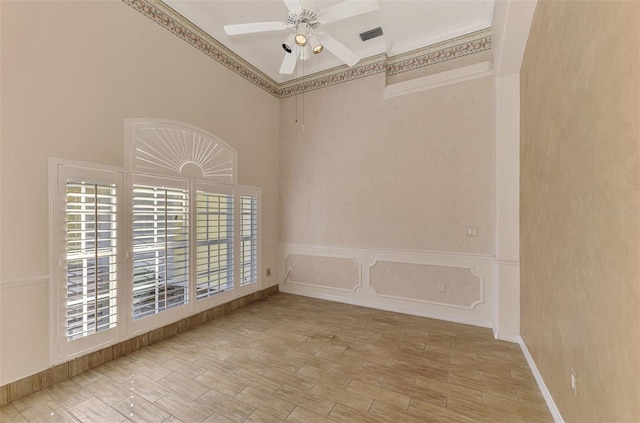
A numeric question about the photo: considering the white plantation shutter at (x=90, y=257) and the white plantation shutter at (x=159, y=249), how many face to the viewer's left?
0

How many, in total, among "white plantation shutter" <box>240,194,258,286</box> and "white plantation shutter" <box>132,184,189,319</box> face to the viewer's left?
0

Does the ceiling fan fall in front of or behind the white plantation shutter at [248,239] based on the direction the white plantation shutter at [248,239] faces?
in front

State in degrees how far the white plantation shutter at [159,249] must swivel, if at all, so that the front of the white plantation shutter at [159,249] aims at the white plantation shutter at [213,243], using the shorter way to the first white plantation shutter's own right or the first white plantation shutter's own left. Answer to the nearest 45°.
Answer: approximately 90° to the first white plantation shutter's own left

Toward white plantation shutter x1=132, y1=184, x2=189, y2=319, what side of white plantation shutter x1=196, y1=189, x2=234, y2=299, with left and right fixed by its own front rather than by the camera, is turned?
right

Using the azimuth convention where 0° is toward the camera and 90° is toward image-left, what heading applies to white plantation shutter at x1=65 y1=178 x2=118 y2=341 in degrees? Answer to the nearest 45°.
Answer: approximately 315°

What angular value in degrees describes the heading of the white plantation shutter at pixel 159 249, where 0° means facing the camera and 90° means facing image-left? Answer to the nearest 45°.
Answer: approximately 315°

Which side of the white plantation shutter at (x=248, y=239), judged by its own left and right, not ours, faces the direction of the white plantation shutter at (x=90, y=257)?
right

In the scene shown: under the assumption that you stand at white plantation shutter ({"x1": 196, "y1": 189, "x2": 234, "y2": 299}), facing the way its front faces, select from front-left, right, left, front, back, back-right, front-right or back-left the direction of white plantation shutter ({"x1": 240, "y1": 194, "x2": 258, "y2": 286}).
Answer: left

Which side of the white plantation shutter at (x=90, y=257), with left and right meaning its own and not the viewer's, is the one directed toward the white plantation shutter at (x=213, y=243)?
left

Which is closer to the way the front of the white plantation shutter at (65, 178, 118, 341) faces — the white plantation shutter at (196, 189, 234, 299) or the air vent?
the air vent

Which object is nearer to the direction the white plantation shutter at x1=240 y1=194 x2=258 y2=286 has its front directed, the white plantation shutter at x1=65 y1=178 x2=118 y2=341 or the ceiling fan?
the ceiling fan
